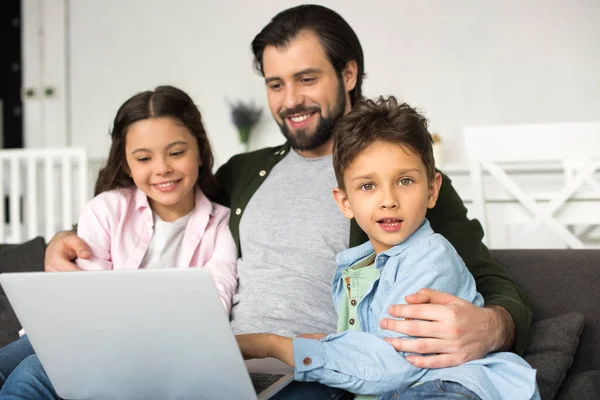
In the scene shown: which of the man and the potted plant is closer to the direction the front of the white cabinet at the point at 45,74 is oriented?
the man

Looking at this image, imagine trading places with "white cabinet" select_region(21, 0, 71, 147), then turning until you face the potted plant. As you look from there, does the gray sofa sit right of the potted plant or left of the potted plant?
right

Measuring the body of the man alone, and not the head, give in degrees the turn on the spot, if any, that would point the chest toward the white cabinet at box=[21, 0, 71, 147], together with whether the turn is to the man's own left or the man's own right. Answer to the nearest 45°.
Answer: approximately 135° to the man's own right

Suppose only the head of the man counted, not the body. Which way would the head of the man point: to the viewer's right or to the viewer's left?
to the viewer's left

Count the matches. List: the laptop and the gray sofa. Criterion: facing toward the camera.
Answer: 1

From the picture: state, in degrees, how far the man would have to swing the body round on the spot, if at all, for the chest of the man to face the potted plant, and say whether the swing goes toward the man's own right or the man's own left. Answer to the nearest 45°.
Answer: approximately 180°

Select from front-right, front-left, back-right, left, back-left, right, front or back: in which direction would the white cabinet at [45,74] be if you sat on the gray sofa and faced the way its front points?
back-right

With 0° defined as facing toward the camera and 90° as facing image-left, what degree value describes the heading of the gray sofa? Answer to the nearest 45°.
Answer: approximately 0°

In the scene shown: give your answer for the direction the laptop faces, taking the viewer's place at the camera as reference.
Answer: facing away from the viewer and to the right of the viewer

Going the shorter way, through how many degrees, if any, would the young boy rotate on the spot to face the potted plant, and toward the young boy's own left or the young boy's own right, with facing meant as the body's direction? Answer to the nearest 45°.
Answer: approximately 135° to the young boy's own right
